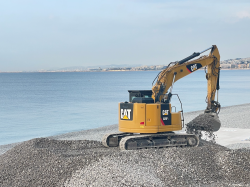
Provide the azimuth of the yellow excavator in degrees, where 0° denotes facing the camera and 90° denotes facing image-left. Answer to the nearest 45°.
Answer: approximately 225°
